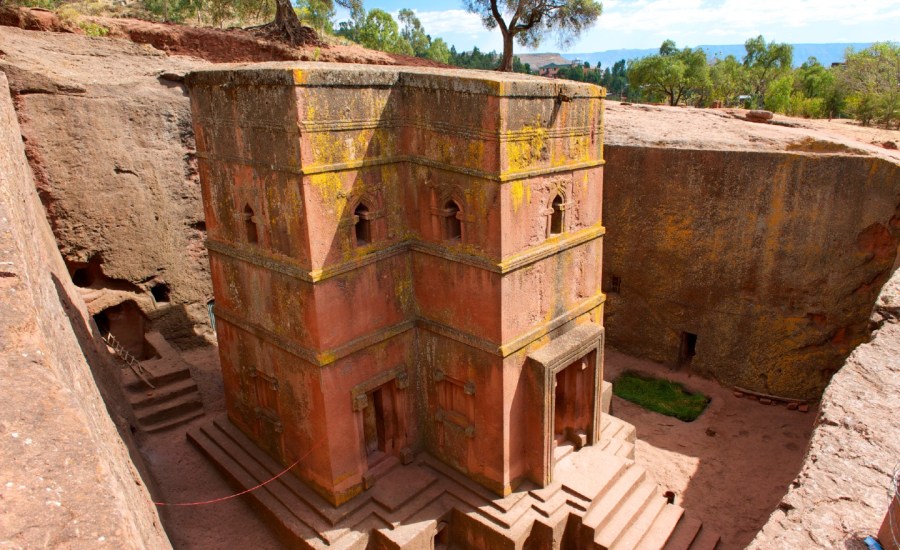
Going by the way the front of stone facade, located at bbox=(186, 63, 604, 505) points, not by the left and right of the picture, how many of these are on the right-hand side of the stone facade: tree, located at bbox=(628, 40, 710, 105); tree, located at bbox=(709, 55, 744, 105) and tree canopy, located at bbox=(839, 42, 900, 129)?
0

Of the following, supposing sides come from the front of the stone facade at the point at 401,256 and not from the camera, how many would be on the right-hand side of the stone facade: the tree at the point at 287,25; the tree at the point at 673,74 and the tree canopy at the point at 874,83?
0

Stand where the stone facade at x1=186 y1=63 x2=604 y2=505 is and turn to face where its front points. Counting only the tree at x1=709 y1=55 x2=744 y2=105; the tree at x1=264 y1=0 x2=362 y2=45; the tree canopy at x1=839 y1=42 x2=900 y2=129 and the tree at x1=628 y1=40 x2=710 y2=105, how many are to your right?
0

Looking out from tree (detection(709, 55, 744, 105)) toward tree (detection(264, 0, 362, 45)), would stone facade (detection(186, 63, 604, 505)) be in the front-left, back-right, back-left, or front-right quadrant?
front-left

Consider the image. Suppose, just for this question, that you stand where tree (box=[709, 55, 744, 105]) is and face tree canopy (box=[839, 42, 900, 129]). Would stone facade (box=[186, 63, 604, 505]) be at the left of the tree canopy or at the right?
right

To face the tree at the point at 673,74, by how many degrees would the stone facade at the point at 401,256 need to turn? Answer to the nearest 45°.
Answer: approximately 90° to its left

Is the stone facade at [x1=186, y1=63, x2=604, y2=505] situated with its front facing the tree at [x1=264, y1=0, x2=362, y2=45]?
no

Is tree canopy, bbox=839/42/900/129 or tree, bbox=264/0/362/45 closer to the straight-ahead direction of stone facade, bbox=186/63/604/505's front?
the tree canopy

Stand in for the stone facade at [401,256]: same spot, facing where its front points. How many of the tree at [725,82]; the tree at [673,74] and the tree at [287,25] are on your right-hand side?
0

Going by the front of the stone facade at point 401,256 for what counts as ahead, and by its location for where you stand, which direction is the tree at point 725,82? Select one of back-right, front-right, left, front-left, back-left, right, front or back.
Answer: left

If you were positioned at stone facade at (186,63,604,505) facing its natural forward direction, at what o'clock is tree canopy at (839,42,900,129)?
The tree canopy is roughly at 9 o'clock from the stone facade.

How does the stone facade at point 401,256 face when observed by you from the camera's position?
facing the viewer and to the right of the viewer
